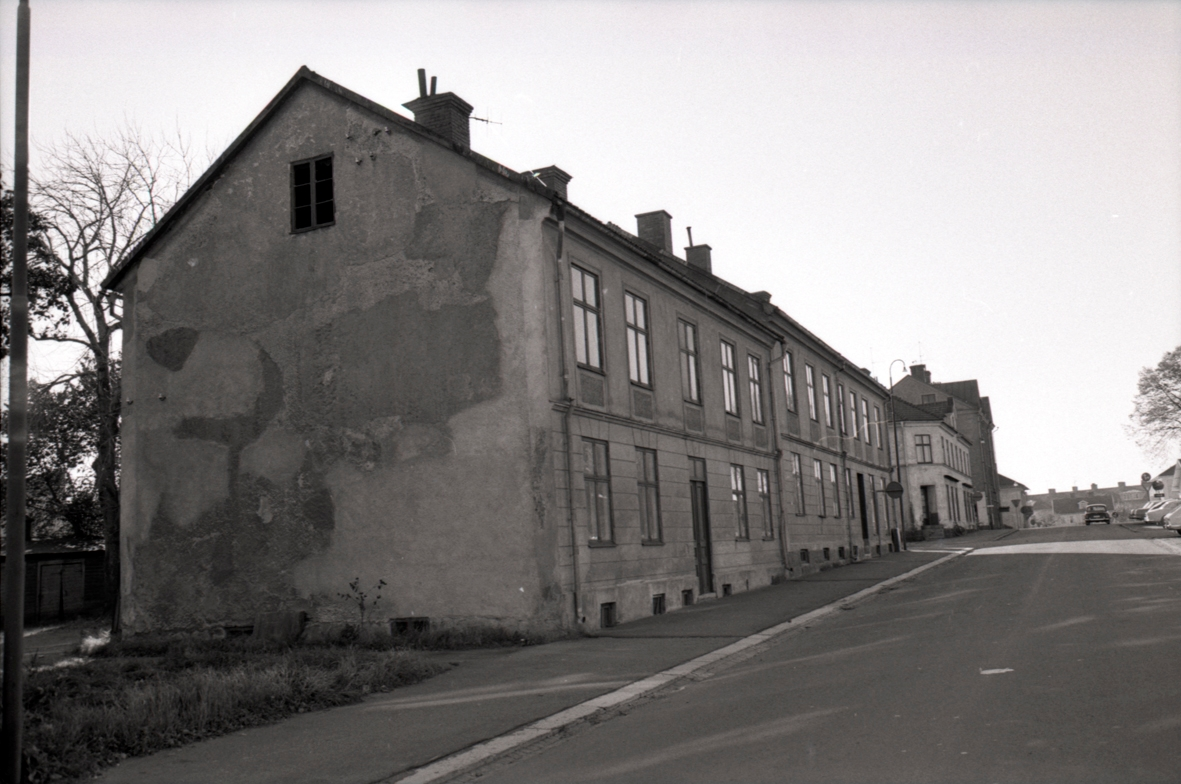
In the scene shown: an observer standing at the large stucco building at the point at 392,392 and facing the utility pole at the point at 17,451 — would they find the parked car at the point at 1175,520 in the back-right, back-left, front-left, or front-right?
back-left

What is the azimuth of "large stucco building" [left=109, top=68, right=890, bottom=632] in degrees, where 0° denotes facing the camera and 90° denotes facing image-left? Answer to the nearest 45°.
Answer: approximately 315°

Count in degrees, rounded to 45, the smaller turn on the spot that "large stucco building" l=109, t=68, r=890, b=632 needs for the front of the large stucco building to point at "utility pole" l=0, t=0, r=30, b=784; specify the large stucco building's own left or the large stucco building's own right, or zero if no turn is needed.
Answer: approximately 45° to the large stucco building's own right

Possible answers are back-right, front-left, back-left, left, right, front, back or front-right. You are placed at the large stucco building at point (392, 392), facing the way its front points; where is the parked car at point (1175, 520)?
left
